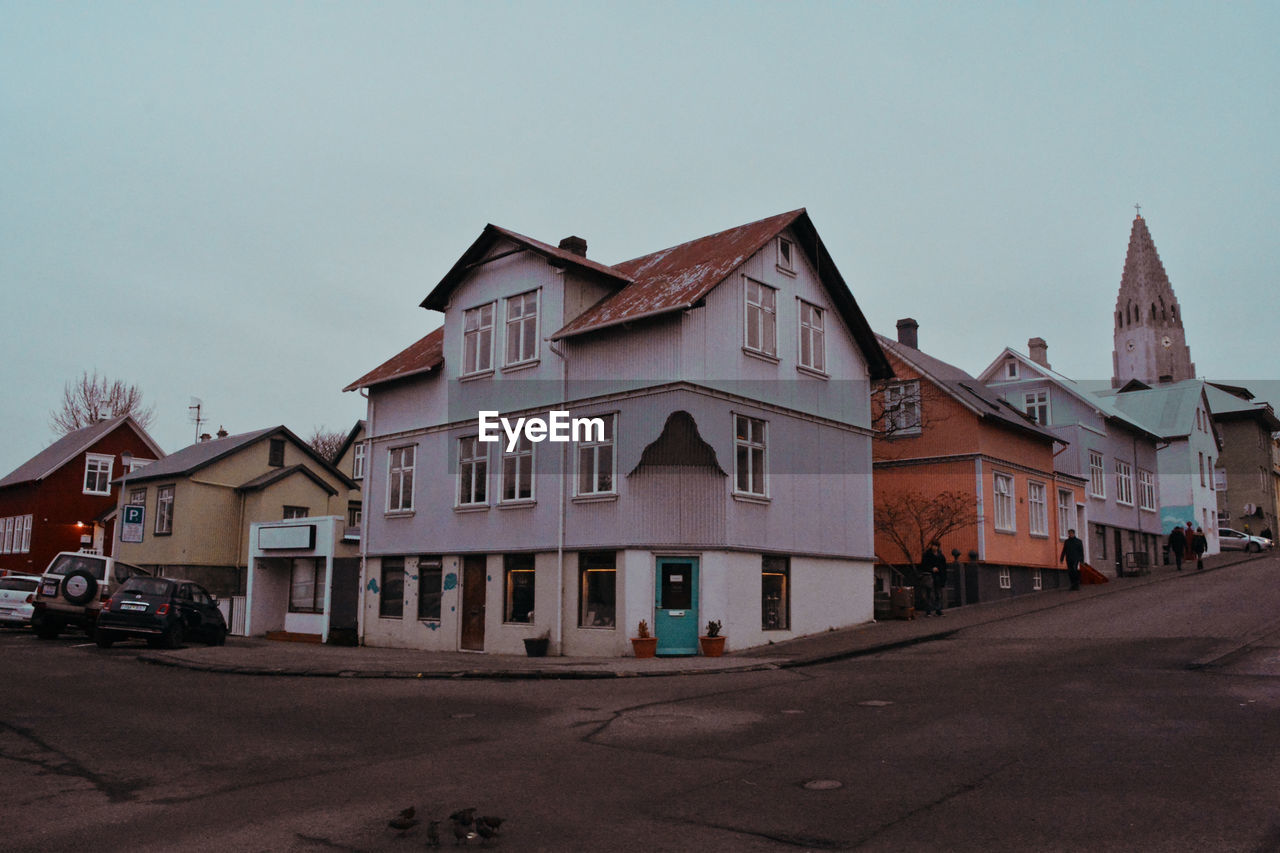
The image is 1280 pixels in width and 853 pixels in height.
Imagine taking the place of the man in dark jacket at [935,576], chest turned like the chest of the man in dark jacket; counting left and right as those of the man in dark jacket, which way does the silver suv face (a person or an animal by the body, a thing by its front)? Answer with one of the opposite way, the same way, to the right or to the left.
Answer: the opposite way

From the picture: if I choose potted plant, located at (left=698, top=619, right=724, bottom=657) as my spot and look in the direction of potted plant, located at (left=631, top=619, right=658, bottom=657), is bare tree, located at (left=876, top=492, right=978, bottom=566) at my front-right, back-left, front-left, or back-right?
back-right

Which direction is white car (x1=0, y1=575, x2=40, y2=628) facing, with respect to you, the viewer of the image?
facing away from the viewer and to the right of the viewer

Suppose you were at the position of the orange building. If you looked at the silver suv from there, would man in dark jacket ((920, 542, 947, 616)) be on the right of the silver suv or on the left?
left

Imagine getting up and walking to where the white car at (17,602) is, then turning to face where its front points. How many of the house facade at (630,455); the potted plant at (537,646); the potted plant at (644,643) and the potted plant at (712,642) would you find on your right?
4

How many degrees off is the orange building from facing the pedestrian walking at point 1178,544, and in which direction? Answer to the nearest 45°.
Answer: approximately 90° to its left

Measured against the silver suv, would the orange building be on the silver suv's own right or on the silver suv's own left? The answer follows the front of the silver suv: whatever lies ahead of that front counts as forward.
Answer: on the silver suv's own right

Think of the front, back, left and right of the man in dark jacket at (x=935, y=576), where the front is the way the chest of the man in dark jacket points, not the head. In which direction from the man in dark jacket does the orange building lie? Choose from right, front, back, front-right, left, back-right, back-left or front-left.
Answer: back

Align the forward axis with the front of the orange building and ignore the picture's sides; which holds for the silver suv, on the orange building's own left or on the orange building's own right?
on the orange building's own right

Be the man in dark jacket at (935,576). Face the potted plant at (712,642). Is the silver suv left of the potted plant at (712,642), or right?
right
